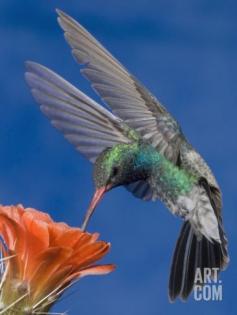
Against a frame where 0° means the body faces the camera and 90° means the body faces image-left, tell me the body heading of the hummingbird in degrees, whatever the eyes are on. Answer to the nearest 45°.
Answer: approximately 90°

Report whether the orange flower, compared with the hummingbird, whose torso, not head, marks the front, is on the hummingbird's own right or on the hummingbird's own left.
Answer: on the hummingbird's own left
